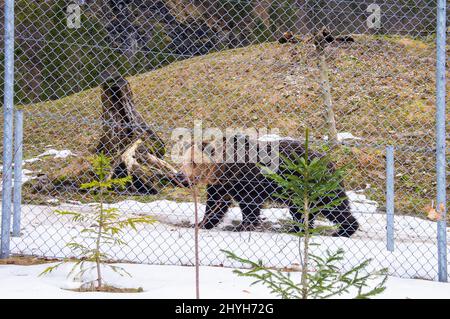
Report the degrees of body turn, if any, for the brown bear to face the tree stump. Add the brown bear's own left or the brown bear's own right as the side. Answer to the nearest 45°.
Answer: approximately 45° to the brown bear's own right

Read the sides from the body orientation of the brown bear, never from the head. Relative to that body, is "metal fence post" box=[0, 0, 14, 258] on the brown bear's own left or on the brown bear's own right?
on the brown bear's own left

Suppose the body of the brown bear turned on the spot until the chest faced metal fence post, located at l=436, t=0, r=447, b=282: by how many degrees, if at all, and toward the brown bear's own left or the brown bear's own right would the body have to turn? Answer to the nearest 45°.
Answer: approximately 135° to the brown bear's own left

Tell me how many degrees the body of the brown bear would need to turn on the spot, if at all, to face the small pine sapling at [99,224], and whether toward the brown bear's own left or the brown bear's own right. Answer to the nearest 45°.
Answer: approximately 90° to the brown bear's own left

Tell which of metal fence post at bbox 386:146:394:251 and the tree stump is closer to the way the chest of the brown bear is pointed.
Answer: the tree stump

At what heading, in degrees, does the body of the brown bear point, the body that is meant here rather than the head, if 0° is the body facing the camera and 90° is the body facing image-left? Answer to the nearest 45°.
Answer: approximately 90°
